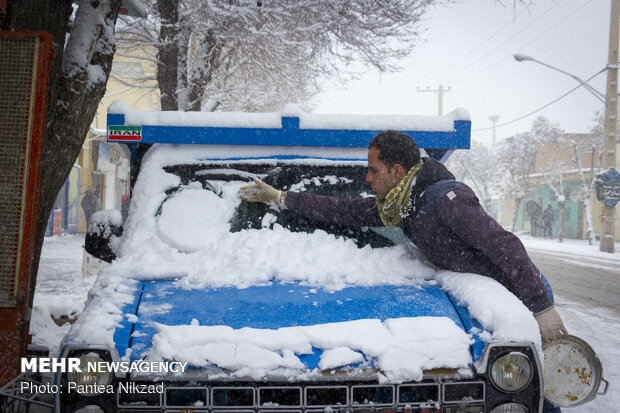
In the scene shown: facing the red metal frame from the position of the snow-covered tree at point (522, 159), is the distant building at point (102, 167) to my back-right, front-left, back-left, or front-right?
front-right

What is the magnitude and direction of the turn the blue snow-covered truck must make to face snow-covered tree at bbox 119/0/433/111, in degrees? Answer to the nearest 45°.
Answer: approximately 180°

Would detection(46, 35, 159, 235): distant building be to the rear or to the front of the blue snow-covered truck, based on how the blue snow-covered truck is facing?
to the rear

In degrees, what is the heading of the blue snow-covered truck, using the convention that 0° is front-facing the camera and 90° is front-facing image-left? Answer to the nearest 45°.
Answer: approximately 0°

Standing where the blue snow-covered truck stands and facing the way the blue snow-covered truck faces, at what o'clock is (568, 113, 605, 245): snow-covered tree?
The snow-covered tree is roughly at 7 o'clock from the blue snow-covered truck.

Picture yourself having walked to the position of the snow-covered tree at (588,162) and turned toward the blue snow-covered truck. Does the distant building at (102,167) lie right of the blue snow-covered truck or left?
right

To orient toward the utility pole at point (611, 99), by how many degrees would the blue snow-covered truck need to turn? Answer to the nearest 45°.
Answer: approximately 135° to its left

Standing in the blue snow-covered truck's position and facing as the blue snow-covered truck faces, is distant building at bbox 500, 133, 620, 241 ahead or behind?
behind
